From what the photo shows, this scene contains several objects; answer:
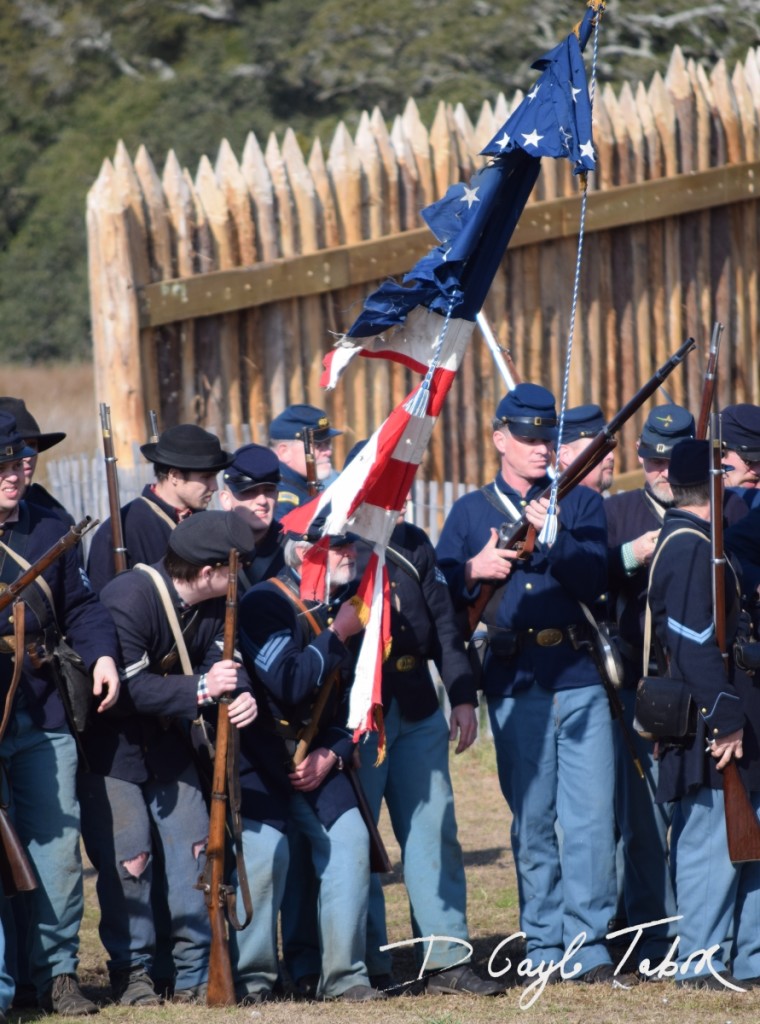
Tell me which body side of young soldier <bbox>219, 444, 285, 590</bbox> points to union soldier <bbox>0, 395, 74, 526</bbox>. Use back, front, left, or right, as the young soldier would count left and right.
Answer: right

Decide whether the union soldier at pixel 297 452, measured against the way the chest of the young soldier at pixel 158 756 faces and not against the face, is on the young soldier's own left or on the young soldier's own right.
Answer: on the young soldier's own left

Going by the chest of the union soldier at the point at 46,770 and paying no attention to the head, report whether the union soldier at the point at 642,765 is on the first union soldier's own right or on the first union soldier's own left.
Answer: on the first union soldier's own left

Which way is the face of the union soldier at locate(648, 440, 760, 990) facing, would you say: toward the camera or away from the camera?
away from the camera

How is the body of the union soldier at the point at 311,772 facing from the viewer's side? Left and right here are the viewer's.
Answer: facing the viewer and to the right of the viewer

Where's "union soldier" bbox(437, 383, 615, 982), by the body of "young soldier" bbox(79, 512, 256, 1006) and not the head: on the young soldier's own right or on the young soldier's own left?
on the young soldier's own left

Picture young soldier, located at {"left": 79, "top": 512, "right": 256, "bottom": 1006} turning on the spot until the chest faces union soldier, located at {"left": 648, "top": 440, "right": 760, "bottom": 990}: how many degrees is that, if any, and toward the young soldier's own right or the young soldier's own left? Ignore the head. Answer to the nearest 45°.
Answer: approximately 45° to the young soldier's own left

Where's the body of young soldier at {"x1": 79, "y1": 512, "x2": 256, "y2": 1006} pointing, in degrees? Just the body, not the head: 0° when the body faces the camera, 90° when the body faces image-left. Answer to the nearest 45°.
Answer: approximately 315°

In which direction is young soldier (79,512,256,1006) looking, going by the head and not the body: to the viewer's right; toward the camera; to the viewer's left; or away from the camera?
to the viewer's right
